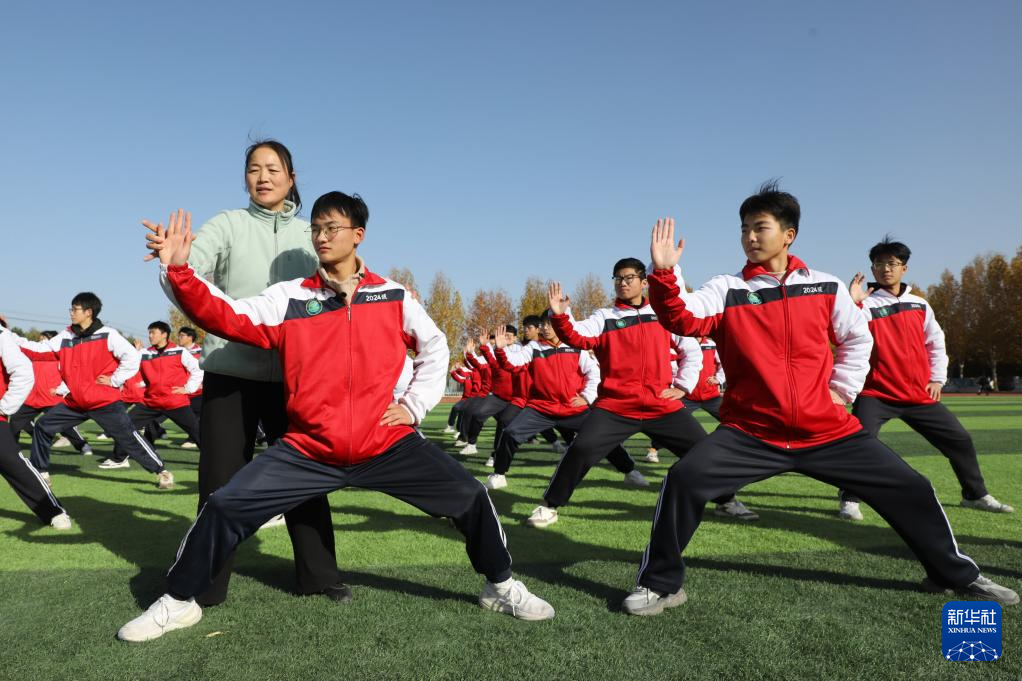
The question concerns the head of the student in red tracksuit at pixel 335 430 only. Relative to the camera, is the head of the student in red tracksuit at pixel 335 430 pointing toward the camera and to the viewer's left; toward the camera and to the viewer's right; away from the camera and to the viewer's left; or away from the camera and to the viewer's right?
toward the camera and to the viewer's left

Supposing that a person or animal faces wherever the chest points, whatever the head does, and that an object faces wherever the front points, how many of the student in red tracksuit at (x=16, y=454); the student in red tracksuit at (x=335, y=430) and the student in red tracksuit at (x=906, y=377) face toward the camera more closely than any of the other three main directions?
3

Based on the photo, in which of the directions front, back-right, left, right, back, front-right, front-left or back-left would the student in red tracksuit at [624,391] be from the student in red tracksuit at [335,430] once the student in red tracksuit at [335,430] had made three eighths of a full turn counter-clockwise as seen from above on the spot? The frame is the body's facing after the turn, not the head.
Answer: front

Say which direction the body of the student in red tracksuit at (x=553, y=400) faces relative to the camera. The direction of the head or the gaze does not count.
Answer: toward the camera

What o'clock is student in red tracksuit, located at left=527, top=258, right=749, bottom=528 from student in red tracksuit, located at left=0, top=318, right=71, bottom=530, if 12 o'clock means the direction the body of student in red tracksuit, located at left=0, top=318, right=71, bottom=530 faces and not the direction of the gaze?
student in red tracksuit, located at left=527, top=258, right=749, bottom=528 is roughly at 10 o'clock from student in red tracksuit, located at left=0, top=318, right=71, bottom=530.

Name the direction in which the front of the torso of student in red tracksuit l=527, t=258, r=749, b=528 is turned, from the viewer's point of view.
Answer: toward the camera

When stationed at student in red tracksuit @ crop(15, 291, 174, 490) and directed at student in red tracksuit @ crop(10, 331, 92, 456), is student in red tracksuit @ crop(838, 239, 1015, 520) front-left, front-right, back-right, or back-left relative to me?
back-right

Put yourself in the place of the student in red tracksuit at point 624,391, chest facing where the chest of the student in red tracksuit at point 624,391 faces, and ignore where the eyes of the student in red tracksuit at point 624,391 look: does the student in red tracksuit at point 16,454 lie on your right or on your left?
on your right

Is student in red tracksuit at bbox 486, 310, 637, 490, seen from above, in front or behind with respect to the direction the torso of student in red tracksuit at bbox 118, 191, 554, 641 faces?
behind

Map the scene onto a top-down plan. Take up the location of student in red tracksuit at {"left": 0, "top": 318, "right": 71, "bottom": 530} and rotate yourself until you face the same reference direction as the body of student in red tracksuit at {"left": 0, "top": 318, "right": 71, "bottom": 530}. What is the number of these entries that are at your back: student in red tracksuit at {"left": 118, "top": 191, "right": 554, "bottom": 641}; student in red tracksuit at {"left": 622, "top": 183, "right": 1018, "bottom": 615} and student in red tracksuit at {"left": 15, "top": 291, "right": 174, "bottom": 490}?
1

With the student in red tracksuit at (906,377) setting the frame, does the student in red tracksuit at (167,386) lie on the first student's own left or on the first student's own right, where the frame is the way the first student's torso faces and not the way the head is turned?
on the first student's own right

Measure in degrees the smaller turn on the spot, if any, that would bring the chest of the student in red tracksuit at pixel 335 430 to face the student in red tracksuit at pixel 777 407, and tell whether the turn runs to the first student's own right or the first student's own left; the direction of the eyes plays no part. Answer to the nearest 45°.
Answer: approximately 90° to the first student's own left

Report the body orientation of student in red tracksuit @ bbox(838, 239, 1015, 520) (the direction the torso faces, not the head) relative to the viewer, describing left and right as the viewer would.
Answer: facing the viewer

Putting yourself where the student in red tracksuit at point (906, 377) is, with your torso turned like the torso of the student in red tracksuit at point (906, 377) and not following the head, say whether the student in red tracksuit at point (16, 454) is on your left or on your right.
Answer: on your right
